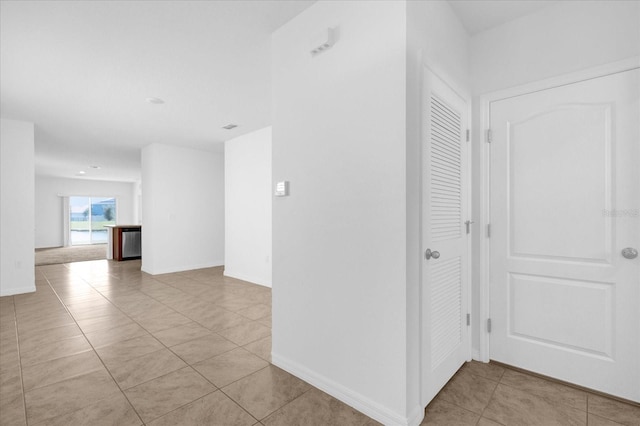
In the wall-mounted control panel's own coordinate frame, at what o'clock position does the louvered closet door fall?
The louvered closet door is roughly at 8 o'clock from the wall-mounted control panel.

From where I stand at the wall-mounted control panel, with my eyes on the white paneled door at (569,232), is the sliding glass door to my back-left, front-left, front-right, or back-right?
back-left

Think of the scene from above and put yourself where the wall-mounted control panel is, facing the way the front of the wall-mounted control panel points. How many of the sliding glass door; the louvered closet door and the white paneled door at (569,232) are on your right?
1

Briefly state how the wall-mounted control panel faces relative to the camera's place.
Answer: facing the viewer and to the left of the viewer

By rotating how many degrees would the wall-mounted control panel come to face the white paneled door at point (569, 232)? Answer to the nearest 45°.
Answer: approximately 135° to its left

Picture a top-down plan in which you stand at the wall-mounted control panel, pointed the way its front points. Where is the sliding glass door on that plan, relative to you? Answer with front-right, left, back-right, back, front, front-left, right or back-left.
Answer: right
